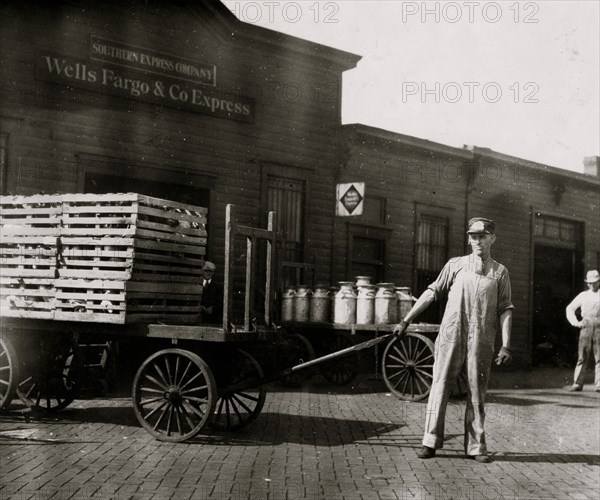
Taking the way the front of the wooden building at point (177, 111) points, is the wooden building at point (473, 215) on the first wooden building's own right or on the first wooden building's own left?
on the first wooden building's own left

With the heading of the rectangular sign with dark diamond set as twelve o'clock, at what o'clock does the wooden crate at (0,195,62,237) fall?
The wooden crate is roughly at 1 o'clock from the rectangular sign with dark diamond.

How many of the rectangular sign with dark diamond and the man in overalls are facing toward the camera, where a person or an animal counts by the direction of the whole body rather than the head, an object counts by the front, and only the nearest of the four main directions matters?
2

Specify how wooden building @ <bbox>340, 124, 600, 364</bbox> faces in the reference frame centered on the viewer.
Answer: facing the viewer and to the right of the viewer

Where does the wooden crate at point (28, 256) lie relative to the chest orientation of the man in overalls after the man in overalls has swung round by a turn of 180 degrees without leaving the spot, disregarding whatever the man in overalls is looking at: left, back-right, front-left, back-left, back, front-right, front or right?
left

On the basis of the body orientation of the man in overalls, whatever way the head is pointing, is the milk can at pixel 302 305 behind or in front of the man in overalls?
behind

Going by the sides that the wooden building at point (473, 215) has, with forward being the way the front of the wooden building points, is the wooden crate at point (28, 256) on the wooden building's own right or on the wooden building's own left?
on the wooden building's own right

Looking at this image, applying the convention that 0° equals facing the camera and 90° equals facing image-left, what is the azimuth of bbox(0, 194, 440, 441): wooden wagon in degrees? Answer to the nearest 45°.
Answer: approximately 315°

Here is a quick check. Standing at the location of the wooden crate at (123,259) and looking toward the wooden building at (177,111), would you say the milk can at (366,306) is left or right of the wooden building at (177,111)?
right
